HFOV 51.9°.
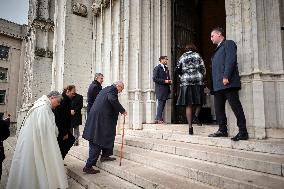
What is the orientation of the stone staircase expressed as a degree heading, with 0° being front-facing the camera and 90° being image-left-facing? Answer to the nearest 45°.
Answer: approximately 45°

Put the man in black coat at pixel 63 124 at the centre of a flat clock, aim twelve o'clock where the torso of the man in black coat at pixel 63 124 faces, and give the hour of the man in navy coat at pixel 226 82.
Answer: the man in navy coat at pixel 226 82 is roughly at 1 o'clock from the man in black coat at pixel 63 124.

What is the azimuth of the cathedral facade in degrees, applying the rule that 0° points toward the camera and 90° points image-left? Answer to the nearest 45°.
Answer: approximately 45°

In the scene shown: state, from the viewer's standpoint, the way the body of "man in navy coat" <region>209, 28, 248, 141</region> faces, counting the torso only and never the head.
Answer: to the viewer's left

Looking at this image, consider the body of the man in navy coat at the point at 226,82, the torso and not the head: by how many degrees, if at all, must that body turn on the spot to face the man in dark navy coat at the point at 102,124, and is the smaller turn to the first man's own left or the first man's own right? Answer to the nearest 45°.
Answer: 0° — they already face them

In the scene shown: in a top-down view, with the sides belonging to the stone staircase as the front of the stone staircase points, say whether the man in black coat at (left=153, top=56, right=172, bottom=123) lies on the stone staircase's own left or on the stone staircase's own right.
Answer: on the stone staircase's own right

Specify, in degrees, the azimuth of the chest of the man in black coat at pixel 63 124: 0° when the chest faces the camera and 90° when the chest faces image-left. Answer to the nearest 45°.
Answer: approximately 270°
